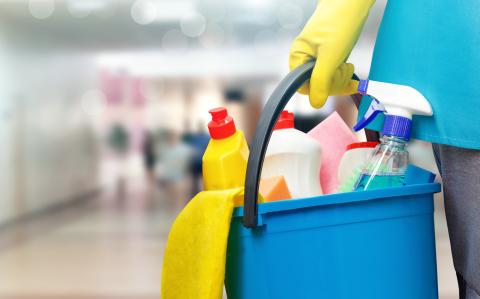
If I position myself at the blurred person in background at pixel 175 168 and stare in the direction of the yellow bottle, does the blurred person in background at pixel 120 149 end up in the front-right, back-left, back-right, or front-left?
back-right

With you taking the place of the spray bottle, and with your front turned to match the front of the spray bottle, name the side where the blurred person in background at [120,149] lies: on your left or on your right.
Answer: on your right

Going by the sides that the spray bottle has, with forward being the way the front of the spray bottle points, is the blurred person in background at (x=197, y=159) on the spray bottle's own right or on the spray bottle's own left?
on the spray bottle's own right

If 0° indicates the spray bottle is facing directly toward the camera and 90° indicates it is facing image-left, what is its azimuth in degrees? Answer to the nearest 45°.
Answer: approximately 90°

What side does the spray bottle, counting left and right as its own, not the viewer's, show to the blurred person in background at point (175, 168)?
right
